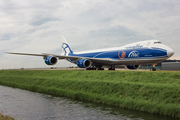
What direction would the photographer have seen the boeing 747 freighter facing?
facing the viewer and to the right of the viewer
